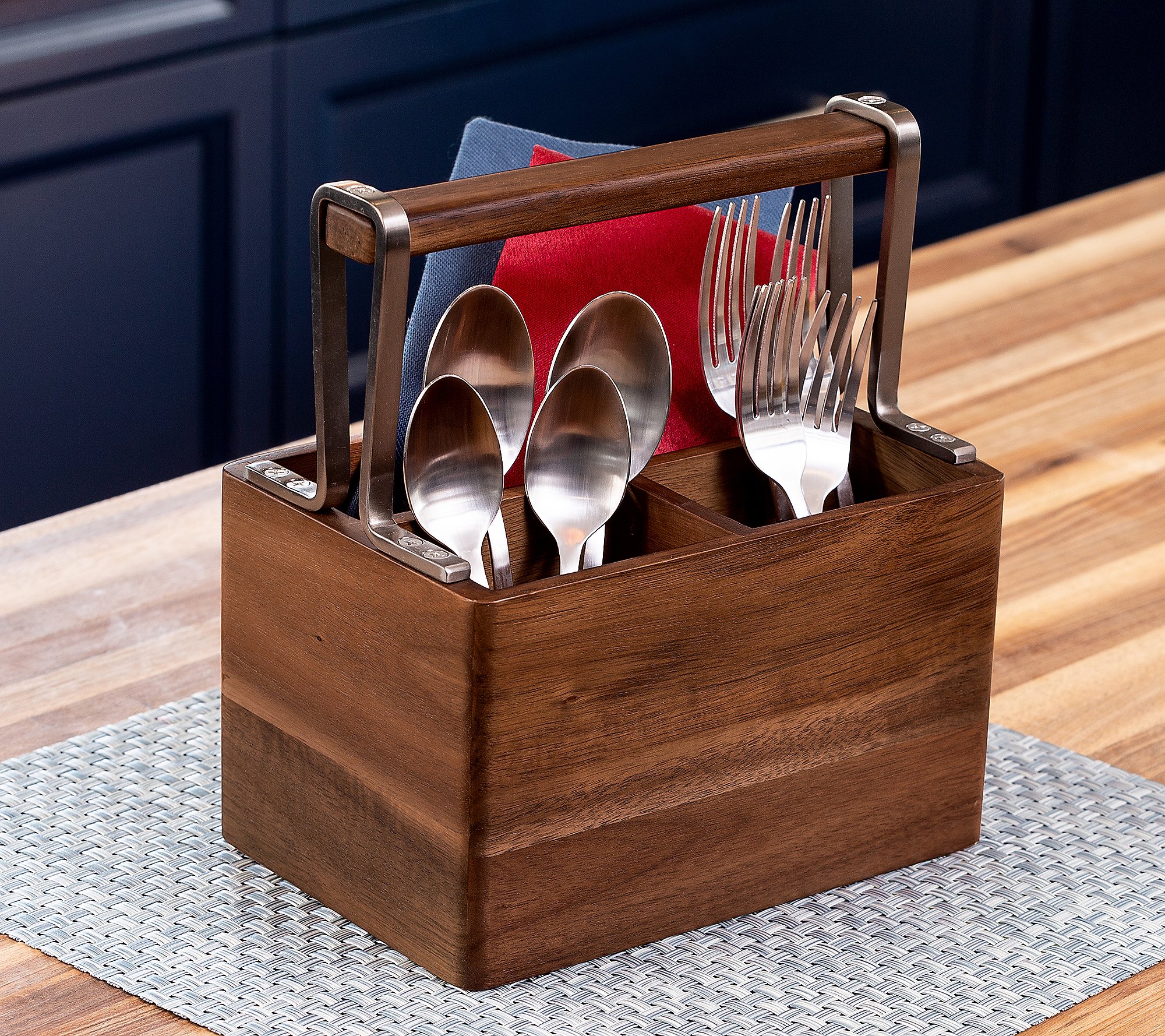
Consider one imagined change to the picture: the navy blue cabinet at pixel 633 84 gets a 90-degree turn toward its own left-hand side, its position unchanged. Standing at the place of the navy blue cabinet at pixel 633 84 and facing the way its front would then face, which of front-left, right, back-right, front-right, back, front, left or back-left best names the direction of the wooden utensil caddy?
back-right

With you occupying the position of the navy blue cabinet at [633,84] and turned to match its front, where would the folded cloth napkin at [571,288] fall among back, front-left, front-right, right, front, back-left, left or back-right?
front-right

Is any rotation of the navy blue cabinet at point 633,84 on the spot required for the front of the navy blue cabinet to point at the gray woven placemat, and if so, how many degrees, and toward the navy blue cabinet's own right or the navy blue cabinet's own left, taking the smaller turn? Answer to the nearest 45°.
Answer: approximately 45° to the navy blue cabinet's own right

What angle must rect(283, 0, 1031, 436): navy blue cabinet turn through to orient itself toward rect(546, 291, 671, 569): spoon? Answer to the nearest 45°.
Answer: approximately 45° to its right

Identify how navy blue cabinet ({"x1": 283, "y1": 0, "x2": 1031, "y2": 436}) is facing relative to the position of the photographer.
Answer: facing the viewer and to the right of the viewer

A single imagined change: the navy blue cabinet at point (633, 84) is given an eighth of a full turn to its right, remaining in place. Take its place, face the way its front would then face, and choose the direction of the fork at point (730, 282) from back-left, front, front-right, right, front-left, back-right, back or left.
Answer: front

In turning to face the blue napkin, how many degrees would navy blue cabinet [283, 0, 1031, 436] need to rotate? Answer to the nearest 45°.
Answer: approximately 45° to its right

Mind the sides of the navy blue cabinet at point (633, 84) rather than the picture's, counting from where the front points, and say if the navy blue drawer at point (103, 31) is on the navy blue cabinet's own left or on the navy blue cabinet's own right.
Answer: on the navy blue cabinet's own right
